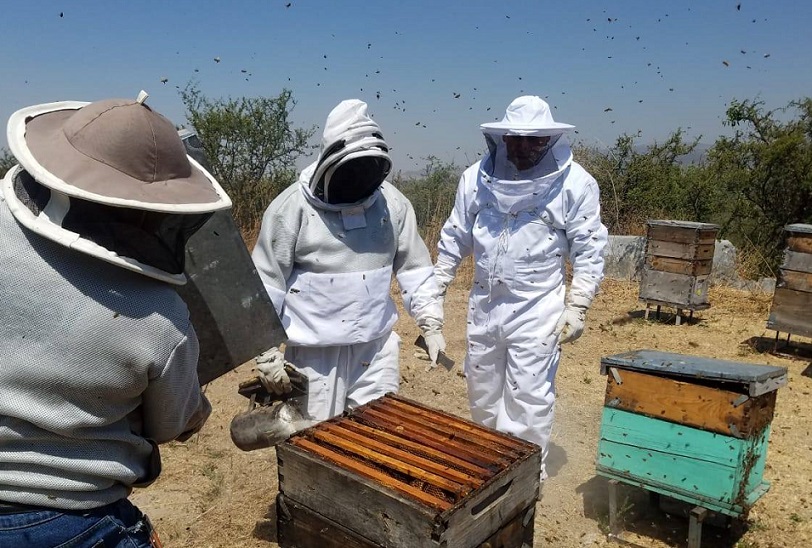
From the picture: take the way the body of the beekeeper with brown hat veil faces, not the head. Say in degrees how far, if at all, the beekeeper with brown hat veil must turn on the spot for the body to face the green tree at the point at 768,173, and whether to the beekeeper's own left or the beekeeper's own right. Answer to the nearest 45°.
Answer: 0° — they already face it

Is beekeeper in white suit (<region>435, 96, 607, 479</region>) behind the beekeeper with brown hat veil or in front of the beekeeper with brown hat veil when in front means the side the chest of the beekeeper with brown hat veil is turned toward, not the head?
in front

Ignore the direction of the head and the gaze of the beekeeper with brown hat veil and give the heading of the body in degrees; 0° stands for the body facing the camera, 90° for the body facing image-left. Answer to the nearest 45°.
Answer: approximately 225°

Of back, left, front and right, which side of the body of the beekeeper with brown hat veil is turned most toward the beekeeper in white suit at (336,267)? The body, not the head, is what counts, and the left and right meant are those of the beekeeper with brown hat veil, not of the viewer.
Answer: front
